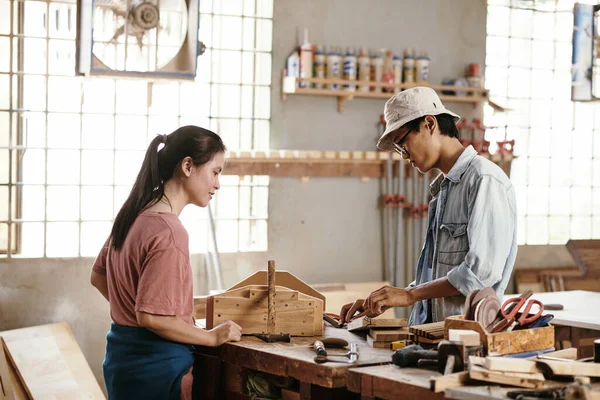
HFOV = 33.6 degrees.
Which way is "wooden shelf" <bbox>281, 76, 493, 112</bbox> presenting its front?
toward the camera

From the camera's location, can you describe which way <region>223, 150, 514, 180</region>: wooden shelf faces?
facing the viewer

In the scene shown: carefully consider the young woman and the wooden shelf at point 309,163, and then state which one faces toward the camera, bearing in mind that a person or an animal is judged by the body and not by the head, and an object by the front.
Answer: the wooden shelf

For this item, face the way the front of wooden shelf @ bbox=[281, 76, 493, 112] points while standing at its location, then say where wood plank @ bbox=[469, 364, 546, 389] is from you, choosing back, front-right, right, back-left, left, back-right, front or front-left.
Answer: front

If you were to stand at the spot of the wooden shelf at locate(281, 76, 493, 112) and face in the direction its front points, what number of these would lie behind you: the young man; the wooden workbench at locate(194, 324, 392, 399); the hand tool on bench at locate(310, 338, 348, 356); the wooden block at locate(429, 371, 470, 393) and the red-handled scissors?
0

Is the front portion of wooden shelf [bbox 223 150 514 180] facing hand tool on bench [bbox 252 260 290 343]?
yes

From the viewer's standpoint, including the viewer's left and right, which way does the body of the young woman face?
facing away from the viewer and to the right of the viewer

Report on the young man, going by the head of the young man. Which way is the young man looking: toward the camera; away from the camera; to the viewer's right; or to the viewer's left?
to the viewer's left

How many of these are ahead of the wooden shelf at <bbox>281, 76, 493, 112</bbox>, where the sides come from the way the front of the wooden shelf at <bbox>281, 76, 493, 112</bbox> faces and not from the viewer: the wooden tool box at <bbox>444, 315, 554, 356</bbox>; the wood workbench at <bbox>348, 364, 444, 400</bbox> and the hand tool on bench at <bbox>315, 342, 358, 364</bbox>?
3

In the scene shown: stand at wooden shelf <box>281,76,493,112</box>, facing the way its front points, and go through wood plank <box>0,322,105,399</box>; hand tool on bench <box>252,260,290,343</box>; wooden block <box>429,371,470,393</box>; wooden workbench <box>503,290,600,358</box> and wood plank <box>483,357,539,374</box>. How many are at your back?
0

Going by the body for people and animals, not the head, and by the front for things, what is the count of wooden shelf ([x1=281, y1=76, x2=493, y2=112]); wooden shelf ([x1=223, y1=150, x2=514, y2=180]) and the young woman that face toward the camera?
2

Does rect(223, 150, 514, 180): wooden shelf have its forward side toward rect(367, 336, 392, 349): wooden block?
yes

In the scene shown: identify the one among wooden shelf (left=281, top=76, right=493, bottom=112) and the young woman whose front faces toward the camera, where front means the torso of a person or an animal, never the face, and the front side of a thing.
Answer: the wooden shelf

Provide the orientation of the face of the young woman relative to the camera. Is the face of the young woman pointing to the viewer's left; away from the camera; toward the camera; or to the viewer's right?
to the viewer's right

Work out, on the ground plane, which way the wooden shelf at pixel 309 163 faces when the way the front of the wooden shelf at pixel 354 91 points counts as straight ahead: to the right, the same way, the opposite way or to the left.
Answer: the same way

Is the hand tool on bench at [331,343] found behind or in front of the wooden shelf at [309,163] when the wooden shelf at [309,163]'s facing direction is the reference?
in front
